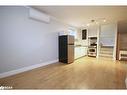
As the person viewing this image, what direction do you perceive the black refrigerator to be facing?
facing the viewer and to the right of the viewer

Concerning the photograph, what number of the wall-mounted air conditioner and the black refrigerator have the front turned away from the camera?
0

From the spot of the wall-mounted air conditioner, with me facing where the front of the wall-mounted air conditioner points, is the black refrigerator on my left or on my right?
on my left

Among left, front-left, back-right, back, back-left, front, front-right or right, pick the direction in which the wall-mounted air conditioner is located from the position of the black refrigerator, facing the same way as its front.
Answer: right
